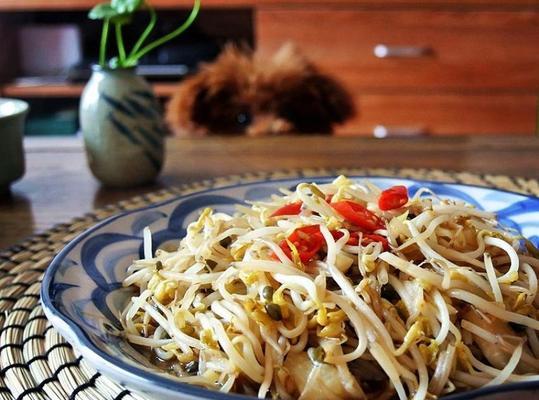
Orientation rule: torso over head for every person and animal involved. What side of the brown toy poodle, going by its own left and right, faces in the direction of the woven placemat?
front

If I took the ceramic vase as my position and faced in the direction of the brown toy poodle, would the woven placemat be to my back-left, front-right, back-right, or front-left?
back-right

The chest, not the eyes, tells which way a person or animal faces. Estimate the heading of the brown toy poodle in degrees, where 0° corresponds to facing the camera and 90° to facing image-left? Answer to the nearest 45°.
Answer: approximately 0°

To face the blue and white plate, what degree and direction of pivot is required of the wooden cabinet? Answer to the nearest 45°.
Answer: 0° — it already faces it

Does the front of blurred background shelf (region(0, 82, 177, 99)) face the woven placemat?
yes

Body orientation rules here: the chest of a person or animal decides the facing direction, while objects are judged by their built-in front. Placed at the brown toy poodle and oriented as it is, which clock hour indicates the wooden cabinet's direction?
The wooden cabinet is roughly at 7 o'clock from the brown toy poodle.

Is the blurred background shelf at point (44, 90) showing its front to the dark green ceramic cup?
yes

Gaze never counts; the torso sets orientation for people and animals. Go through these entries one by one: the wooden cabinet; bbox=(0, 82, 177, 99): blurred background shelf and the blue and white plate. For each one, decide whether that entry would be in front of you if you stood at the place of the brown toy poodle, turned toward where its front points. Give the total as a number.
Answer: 1

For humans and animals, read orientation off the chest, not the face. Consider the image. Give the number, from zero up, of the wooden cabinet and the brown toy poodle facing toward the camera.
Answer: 2

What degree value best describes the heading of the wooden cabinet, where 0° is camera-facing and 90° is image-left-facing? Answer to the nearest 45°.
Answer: approximately 0°

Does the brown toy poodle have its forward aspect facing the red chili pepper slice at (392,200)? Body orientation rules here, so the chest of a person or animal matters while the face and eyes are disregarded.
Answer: yes

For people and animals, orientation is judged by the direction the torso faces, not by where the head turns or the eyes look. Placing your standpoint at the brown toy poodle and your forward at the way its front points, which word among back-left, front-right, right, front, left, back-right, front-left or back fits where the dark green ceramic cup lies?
front-right

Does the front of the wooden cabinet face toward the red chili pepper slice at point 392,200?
yes

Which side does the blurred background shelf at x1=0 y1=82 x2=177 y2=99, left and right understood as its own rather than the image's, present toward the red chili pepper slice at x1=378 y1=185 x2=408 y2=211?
front
